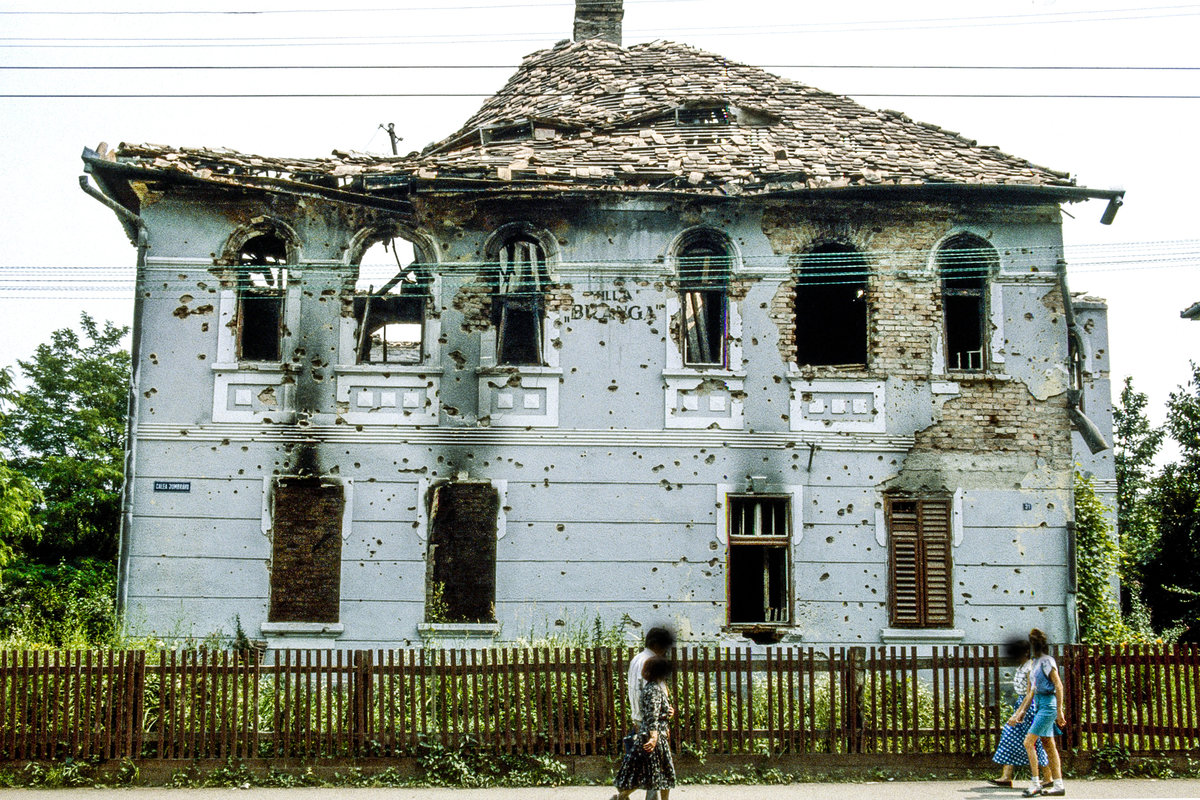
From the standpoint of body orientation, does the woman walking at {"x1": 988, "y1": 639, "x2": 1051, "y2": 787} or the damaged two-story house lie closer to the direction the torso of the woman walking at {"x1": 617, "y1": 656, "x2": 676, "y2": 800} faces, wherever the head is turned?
the woman walking

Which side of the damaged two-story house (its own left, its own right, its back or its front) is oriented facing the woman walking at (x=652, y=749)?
front

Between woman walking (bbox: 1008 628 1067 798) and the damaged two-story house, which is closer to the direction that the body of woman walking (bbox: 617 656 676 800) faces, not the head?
the woman walking

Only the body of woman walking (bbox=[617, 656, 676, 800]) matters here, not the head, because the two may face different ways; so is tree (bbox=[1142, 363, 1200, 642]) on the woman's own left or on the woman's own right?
on the woman's own left

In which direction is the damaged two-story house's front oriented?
toward the camera

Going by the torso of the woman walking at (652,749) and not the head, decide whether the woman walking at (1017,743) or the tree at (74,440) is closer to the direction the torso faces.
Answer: the woman walking
